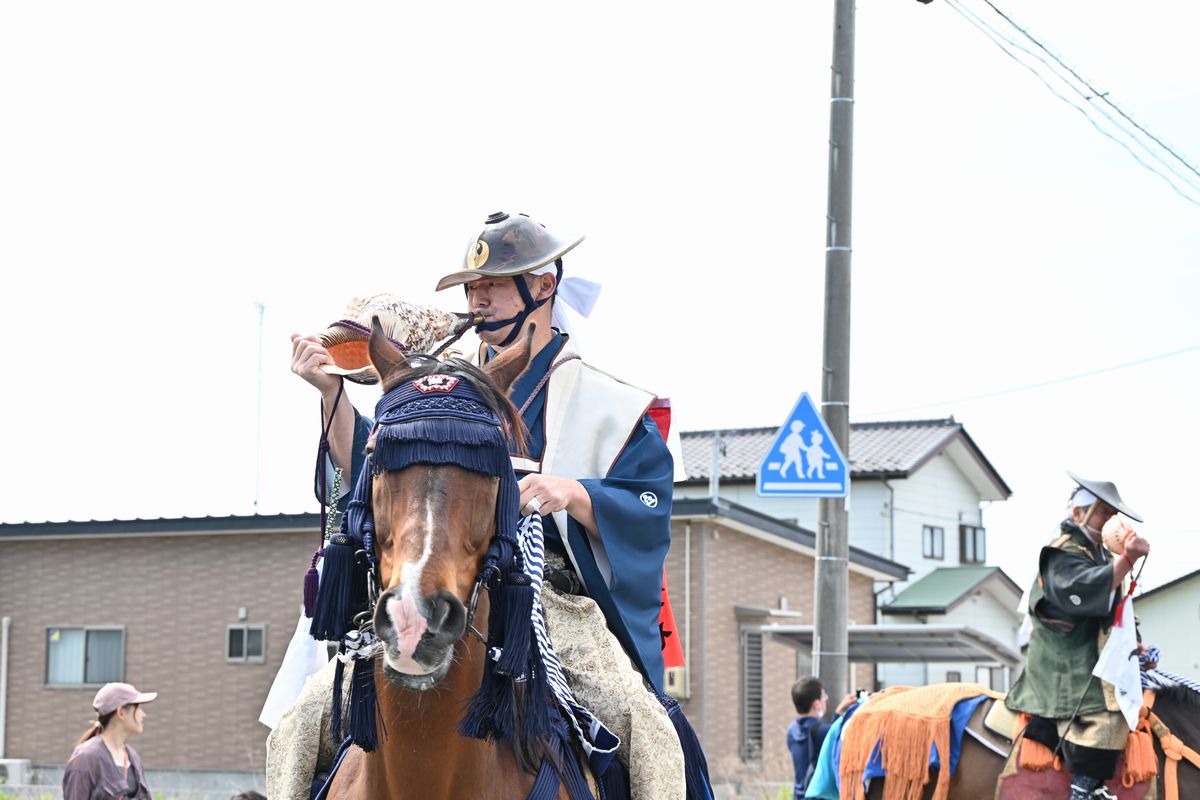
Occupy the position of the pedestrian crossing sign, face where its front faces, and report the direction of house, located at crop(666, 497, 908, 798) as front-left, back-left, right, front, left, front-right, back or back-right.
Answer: back

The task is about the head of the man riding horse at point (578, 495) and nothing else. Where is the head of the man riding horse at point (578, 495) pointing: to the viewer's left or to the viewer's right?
to the viewer's left

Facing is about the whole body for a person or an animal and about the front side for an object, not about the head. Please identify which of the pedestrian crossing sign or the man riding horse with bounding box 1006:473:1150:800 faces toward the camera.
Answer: the pedestrian crossing sign

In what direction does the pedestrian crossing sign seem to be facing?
toward the camera

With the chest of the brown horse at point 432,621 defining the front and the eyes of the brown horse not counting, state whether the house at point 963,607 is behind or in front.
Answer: behind

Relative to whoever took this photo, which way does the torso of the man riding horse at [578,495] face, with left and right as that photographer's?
facing the viewer and to the left of the viewer

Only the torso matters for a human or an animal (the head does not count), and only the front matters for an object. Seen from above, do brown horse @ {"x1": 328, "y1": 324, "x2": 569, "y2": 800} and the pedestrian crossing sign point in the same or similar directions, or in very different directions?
same or similar directions

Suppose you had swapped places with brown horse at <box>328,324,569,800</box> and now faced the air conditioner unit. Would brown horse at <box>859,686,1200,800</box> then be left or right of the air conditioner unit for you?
right

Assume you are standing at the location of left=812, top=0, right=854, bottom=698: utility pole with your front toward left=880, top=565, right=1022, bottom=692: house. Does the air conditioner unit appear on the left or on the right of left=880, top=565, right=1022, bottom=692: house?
left

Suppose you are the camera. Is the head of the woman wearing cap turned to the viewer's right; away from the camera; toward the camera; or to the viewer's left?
to the viewer's right

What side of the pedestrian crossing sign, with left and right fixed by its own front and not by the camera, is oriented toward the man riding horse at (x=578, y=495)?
front

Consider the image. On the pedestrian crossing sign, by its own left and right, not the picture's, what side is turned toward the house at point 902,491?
back

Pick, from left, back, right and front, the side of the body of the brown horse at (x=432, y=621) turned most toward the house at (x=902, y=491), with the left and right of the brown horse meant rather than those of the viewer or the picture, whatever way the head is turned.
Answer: back

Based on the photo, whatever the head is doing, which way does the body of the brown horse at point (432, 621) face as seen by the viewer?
toward the camera
